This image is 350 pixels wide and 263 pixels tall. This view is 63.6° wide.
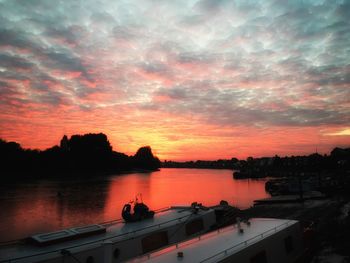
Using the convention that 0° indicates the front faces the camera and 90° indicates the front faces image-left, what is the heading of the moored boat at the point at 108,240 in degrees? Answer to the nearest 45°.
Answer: approximately 225°
